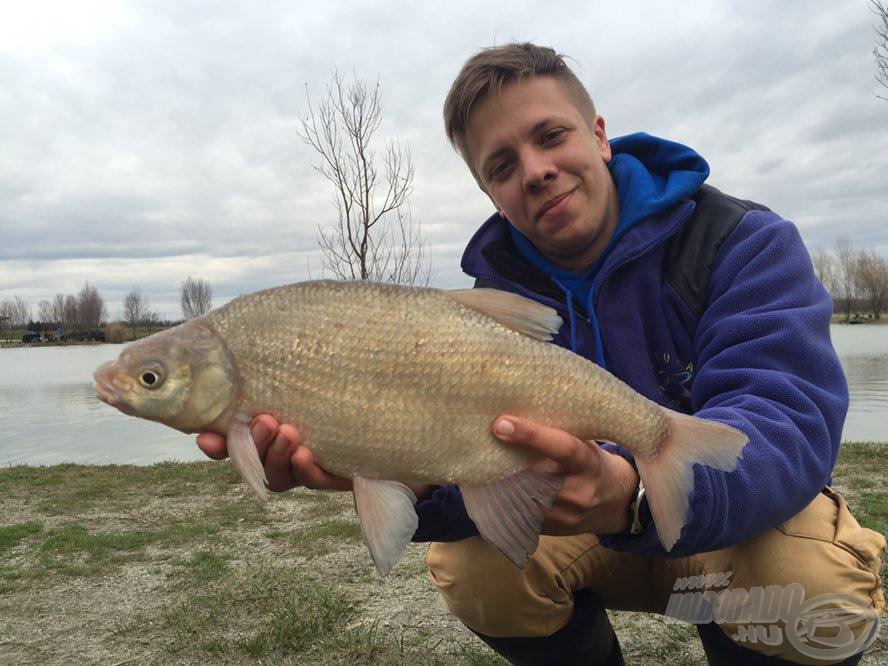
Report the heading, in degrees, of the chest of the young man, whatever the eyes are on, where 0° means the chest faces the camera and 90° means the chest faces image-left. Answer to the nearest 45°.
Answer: approximately 45°
